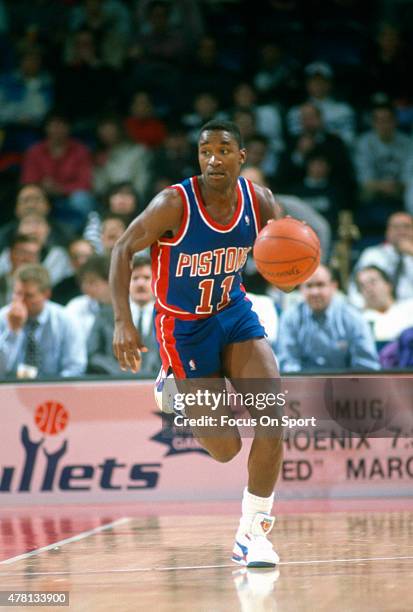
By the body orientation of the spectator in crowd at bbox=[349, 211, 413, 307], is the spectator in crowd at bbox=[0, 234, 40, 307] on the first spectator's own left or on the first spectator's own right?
on the first spectator's own right

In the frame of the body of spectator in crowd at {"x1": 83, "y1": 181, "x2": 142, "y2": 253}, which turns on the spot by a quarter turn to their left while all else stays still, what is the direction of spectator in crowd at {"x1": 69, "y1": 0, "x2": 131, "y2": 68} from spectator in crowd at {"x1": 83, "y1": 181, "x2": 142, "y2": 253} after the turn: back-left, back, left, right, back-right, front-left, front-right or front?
left

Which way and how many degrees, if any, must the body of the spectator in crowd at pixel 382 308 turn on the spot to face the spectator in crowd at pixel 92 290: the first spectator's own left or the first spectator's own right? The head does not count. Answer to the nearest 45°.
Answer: approximately 45° to the first spectator's own right

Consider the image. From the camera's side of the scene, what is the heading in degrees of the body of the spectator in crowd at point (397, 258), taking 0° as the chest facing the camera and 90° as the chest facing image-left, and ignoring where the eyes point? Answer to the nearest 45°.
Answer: approximately 0°

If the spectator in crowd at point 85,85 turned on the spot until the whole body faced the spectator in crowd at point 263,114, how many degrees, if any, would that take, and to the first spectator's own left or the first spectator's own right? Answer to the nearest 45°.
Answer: approximately 45° to the first spectator's own left

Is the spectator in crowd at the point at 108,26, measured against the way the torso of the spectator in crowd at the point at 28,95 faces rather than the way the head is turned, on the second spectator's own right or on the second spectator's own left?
on the second spectator's own left

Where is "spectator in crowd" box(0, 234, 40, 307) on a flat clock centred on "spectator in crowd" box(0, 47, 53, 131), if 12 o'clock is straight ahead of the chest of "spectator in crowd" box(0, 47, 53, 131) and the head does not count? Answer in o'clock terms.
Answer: "spectator in crowd" box(0, 234, 40, 307) is roughly at 12 o'clock from "spectator in crowd" box(0, 47, 53, 131).

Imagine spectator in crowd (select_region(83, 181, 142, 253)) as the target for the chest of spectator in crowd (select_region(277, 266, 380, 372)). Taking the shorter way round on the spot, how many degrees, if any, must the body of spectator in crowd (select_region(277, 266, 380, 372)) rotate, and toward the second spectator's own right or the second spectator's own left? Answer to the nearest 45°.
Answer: approximately 135° to the second spectator's own right

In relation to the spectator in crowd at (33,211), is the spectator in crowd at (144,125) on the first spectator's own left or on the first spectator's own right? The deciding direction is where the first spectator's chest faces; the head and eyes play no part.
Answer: on the first spectator's own left
